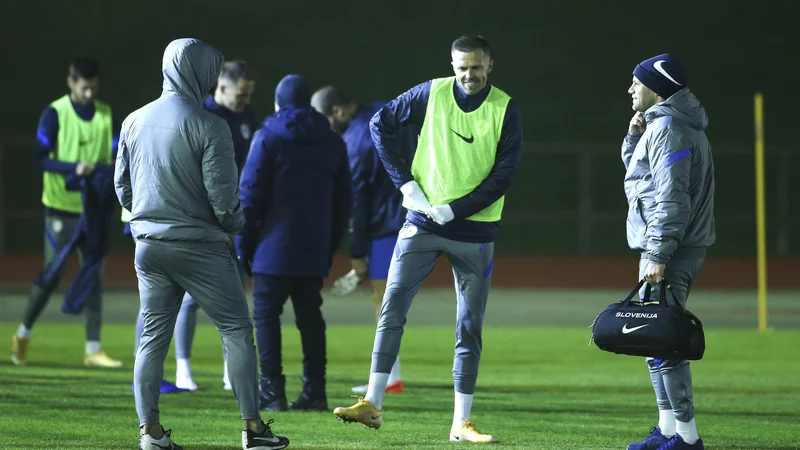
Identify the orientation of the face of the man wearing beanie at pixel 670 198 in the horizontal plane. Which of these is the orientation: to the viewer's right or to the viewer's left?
to the viewer's left

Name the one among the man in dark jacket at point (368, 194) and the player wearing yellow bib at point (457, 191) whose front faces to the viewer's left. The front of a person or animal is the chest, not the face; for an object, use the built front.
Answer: the man in dark jacket

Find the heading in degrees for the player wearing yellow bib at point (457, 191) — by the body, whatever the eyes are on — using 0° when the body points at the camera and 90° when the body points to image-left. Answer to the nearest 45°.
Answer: approximately 0°

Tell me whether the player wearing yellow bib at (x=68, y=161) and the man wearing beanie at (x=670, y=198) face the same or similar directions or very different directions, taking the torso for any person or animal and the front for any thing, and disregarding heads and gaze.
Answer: very different directions

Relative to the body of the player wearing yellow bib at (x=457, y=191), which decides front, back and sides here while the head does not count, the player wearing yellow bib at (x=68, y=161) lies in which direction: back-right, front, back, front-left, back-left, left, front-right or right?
back-right

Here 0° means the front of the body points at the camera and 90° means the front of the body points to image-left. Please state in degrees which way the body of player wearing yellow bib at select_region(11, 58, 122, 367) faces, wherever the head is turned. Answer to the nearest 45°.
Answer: approximately 315°

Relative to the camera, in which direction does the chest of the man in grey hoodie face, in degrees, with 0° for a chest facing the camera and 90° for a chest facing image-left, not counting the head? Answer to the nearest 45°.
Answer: approximately 225°

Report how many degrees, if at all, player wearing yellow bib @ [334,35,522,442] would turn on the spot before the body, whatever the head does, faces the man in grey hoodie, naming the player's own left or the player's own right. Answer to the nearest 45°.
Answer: approximately 45° to the player's own right

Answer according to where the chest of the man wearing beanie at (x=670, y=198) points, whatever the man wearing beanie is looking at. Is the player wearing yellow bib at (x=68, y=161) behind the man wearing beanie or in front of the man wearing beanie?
in front

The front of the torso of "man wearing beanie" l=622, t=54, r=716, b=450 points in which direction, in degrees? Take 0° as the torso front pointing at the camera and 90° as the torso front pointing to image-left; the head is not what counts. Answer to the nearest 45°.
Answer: approximately 90°

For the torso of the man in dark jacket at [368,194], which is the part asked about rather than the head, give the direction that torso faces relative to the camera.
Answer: to the viewer's left

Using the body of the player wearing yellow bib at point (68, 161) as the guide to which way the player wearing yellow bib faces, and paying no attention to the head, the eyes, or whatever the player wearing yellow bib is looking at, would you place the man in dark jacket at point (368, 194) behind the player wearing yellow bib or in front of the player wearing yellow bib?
in front
